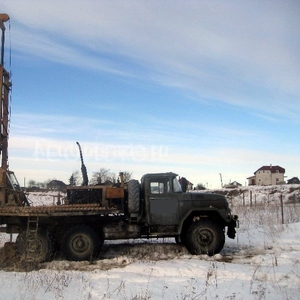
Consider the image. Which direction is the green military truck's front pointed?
to the viewer's right
